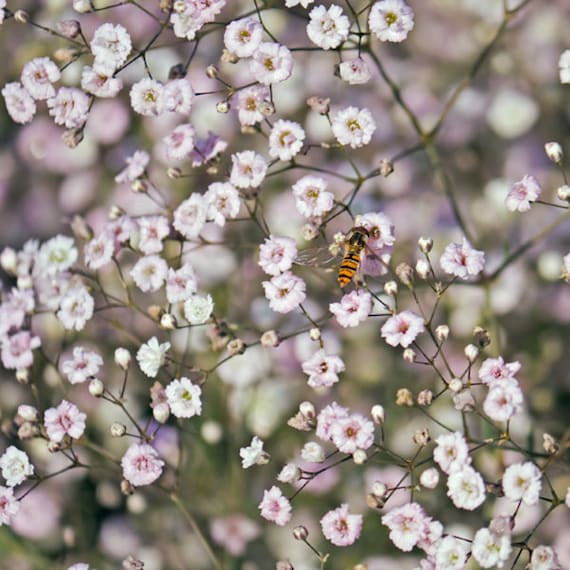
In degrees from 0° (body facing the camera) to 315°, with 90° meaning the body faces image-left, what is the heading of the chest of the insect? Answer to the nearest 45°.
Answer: approximately 180°
